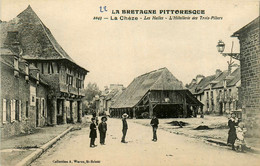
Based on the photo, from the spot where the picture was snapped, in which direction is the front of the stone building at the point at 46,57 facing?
facing the viewer and to the right of the viewer

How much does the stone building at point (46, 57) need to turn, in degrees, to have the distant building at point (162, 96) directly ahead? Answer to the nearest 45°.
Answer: approximately 90° to its left

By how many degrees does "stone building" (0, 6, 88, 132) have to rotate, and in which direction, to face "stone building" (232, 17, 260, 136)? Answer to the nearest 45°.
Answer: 0° — it already faces it

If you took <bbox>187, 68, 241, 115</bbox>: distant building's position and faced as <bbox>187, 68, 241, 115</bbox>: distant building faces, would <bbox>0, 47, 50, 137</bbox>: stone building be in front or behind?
in front

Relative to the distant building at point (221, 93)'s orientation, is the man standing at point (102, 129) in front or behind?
in front

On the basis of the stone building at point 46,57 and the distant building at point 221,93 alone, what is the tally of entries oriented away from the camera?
0

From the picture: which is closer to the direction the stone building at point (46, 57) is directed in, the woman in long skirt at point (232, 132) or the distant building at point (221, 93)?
the woman in long skirt

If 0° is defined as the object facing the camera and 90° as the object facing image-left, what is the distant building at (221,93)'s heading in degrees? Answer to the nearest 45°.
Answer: approximately 45°

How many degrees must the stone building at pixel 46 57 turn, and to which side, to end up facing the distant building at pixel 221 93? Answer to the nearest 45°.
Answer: approximately 90° to its left

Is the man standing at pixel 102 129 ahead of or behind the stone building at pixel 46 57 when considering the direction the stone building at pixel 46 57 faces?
ahead

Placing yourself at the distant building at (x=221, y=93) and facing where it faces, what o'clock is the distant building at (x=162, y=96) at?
the distant building at (x=162, y=96) is roughly at 11 o'clock from the distant building at (x=221, y=93).

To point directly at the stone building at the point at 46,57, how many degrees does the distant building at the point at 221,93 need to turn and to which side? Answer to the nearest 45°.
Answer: approximately 45° to its left
